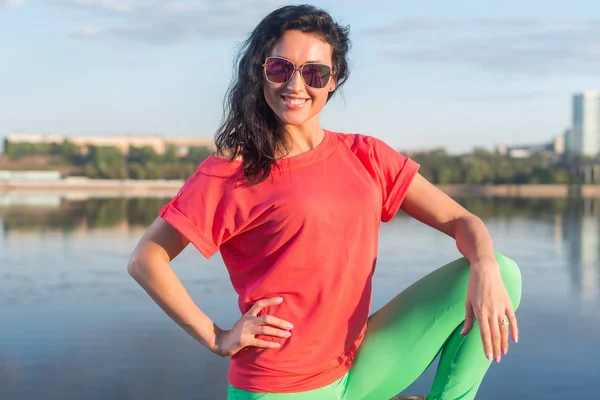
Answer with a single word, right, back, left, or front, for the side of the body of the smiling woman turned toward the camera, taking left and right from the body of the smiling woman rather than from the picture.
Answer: front
